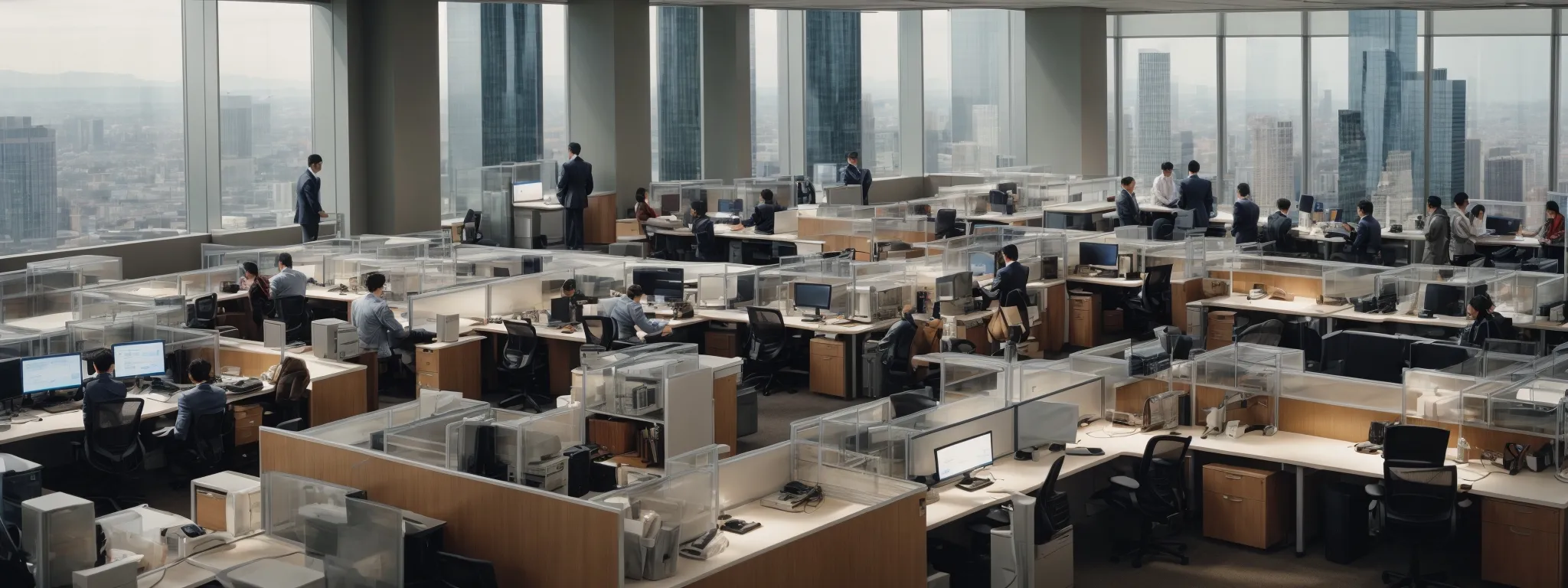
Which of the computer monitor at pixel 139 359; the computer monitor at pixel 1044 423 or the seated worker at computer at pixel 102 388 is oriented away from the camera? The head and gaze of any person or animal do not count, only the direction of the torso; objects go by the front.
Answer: the seated worker at computer

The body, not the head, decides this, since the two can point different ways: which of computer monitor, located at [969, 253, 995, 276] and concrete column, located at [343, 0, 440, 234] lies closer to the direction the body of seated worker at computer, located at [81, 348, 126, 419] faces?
the concrete column

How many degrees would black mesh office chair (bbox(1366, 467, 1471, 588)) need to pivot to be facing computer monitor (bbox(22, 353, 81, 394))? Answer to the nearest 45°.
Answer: approximately 90° to its left

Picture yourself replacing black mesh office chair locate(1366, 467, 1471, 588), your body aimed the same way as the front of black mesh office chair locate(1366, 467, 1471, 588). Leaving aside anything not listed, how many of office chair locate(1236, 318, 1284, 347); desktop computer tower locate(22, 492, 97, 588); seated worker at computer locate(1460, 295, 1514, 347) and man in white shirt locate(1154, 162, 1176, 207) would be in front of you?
3

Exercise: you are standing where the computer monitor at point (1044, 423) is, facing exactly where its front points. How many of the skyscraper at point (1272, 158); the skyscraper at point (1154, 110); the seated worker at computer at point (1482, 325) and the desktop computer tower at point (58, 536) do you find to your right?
1

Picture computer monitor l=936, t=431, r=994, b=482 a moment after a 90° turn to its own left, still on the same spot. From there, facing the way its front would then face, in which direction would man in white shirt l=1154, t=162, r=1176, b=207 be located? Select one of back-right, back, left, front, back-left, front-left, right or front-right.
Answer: front-left

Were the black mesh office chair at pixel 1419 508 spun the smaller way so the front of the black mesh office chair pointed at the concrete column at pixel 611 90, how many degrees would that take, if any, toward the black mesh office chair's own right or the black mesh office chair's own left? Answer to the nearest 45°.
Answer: approximately 45° to the black mesh office chair's own left

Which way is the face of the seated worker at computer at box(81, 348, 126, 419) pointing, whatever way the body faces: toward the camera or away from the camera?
away from the camera

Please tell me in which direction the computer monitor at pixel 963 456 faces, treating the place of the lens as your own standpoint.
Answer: facing the viewer and to the right of the viewer

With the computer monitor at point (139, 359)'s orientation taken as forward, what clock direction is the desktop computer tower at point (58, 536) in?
The desktop computer tower is roughly at 12 o'clock from the computer monitor.

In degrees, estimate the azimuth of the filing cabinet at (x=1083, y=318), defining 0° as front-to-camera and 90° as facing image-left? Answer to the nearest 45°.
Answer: approximately 45°

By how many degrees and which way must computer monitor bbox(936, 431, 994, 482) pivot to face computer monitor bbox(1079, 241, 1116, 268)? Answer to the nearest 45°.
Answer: approximately 135° to its left

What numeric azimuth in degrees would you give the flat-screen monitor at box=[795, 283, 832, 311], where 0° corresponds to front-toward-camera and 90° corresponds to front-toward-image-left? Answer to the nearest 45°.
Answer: approximately 0°
